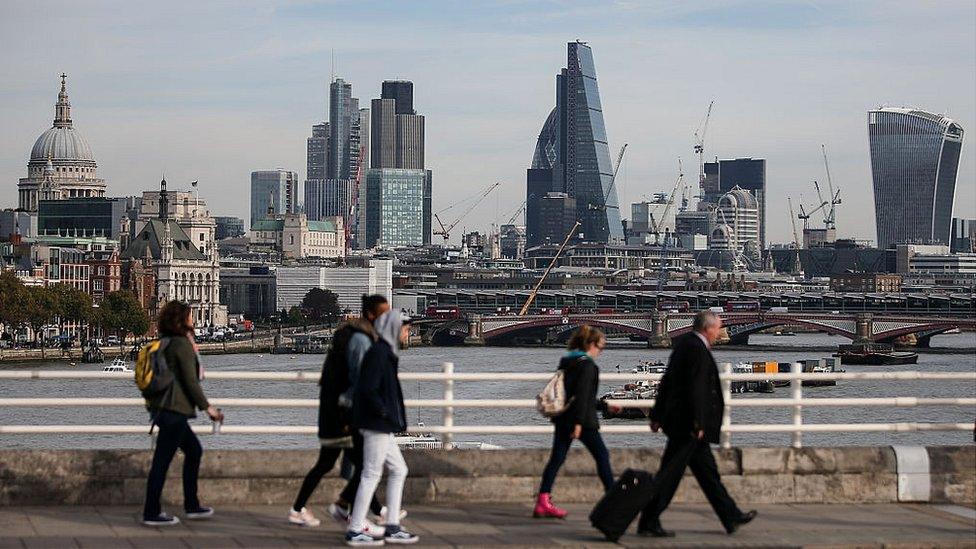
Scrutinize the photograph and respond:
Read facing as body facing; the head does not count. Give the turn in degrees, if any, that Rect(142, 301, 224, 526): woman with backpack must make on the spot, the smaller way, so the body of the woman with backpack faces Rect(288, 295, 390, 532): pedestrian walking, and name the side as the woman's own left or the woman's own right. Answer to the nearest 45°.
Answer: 0° — they already face them

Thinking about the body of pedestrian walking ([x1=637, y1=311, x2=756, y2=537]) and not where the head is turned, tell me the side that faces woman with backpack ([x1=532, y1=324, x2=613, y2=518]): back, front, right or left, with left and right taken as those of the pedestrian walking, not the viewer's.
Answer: back

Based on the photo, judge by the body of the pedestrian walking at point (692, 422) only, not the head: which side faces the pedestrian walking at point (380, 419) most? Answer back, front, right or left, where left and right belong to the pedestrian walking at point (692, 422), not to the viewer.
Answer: back

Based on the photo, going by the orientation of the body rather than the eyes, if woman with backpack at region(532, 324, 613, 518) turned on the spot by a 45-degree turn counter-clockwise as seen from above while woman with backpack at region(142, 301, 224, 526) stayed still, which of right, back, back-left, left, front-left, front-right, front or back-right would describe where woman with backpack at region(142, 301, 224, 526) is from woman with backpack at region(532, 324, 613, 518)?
back-left

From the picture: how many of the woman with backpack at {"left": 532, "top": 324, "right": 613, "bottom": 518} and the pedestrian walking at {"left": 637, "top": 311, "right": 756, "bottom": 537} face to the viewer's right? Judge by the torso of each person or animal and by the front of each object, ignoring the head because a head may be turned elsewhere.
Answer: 2

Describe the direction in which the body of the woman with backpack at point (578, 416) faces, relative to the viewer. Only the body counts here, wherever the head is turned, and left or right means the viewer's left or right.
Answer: facing to the right of the viewer

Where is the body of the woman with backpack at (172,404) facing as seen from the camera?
to the viewer's right

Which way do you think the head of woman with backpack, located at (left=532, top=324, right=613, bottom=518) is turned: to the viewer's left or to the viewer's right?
to the viewer's right

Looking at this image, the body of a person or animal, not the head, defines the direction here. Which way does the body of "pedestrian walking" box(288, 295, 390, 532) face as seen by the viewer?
to the viewer's right

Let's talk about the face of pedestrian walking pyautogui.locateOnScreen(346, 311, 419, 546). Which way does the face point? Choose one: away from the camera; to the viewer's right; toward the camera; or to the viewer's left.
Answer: to the viewer's right

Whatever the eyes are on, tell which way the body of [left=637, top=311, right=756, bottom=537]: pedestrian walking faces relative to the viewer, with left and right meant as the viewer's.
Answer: facing to the right of the viewer

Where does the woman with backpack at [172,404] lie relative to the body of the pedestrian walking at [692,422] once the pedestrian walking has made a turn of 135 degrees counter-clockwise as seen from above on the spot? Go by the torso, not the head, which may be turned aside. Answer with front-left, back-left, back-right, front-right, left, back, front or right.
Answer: front-left

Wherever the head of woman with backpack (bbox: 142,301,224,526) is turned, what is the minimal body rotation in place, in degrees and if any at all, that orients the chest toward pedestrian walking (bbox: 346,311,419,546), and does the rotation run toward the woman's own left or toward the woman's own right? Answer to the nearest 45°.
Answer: approximately 45° to the woman's own right
